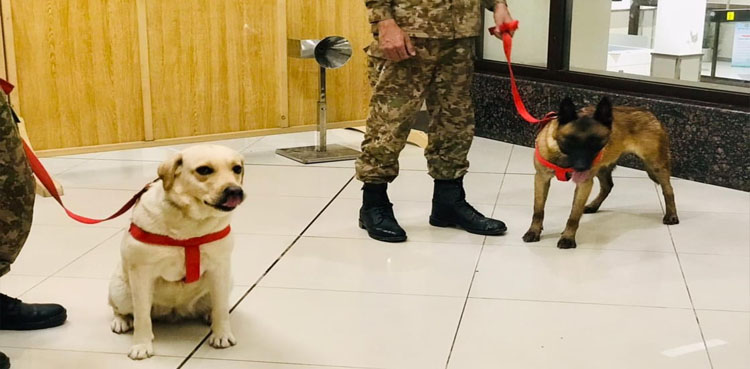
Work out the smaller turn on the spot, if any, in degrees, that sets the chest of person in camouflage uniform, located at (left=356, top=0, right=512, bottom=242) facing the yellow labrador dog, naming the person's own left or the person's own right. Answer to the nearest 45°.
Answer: approximately 90° to the person's own right

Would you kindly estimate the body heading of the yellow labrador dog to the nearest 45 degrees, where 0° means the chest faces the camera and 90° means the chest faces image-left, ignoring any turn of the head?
approximately 315°

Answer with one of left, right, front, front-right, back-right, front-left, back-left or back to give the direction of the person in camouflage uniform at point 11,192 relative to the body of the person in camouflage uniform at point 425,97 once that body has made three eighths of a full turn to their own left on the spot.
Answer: back-left

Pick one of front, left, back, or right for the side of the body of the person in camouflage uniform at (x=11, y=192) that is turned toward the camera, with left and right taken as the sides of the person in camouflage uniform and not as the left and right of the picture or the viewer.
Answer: right

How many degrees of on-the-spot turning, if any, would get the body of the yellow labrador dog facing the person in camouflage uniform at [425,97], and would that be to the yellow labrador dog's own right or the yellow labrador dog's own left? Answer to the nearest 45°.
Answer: approximately 90° to the yellow labrador dog's own left

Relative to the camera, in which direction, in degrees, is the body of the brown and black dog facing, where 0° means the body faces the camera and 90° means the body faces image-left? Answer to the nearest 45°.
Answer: approximately 45°

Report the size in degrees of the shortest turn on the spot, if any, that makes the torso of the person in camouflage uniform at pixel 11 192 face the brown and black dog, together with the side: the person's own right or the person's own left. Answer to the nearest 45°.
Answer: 0° — they already face it

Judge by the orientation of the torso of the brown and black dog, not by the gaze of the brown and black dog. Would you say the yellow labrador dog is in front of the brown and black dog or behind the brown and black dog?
in front

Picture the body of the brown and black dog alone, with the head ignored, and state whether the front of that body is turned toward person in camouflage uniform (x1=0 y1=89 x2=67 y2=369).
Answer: yes

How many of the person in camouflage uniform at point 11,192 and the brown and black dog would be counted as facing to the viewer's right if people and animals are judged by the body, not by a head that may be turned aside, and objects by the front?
1
